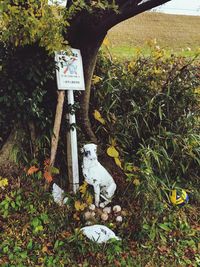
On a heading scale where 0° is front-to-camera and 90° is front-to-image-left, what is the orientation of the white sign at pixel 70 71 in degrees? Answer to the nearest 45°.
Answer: approximately 0°
